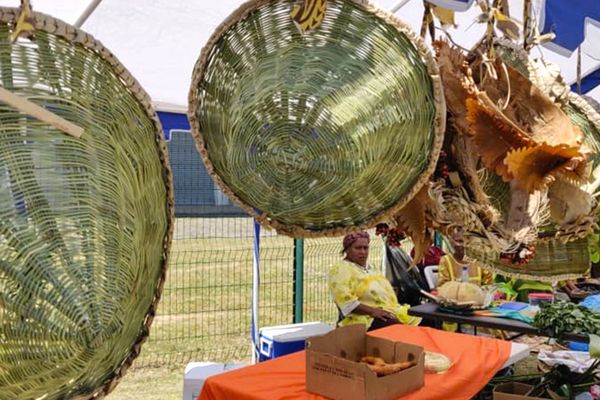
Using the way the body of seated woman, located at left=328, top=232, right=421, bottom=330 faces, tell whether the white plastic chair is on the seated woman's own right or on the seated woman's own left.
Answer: on the seated woman's own left

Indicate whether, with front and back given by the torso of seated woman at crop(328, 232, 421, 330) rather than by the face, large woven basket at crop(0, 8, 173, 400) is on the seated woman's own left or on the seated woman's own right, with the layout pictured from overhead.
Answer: on the seated woman's own right

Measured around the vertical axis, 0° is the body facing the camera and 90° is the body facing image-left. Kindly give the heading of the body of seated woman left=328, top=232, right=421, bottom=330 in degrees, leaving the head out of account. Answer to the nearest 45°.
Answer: approximately 315°

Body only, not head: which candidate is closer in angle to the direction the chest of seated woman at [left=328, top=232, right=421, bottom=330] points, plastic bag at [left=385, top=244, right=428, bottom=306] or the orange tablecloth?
the orange tablecloth

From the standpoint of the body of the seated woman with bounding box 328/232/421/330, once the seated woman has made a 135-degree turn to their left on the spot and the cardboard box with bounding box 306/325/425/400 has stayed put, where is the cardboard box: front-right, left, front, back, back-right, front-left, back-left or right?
back

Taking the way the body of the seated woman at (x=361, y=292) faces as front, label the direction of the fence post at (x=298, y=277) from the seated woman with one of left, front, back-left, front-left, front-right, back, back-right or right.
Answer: back

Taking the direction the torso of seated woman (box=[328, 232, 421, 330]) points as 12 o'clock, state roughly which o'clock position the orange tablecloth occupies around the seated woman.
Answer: The orange tablecloth is roughly at 1 o'clock from the seated woman.

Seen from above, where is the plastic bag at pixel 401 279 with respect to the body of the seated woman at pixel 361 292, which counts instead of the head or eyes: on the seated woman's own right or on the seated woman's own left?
on the seated woman's own left
